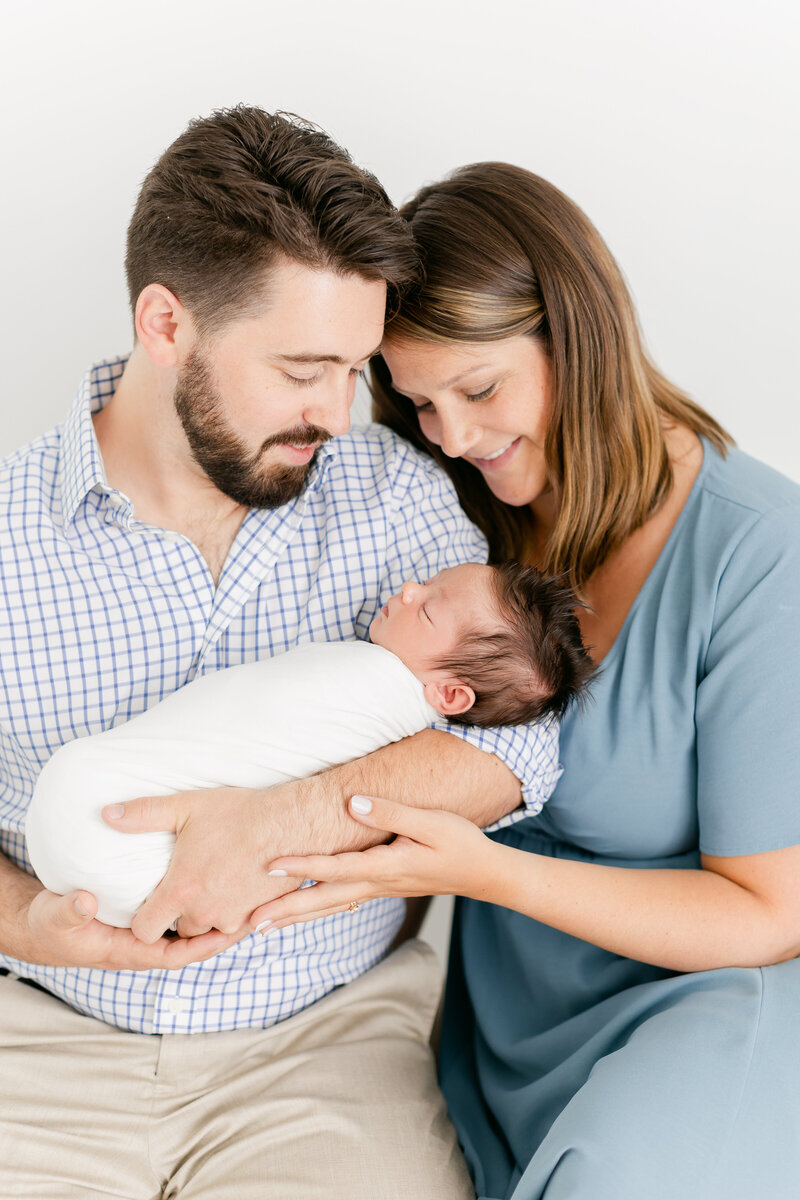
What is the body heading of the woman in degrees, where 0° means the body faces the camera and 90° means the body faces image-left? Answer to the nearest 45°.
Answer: approximately 45°

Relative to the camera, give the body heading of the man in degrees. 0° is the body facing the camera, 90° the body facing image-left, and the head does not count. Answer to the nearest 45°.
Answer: approximately 0°
